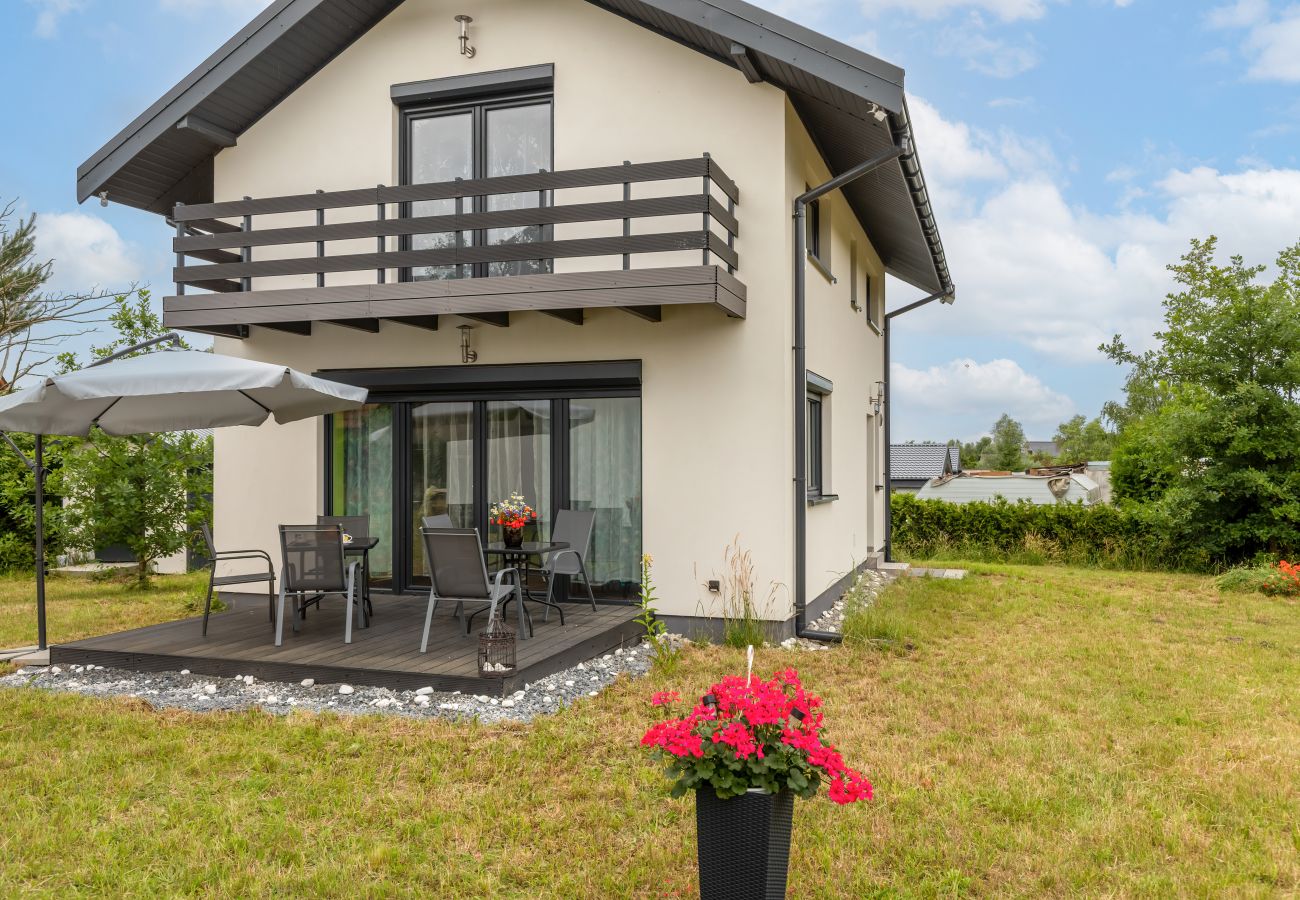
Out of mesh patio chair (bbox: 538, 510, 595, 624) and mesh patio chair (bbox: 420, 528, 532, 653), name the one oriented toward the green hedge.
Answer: mesh patio chair (bbox: 420, 528, 532, 653)

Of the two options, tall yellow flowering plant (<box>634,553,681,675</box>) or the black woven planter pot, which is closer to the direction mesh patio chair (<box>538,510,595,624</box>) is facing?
the black woven planter pot

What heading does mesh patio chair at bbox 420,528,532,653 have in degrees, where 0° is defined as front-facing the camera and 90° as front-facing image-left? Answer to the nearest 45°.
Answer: approximately 225°

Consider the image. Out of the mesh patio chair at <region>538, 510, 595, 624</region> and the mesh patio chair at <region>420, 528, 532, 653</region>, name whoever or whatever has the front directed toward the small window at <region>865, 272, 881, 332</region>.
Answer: the mesh patio chair at <region>420, 528, 532, 653</region>

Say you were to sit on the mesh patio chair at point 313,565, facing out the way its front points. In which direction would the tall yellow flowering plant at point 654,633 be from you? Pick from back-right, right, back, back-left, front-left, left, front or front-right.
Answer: right

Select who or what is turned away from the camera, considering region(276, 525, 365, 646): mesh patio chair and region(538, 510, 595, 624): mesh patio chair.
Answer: region(276, 525, 365, 646): mesh patio chair

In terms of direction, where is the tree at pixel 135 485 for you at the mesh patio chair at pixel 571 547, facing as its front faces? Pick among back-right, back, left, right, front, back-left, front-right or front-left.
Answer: right

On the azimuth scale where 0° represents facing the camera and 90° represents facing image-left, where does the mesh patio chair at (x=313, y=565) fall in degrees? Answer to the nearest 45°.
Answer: approximately 180°

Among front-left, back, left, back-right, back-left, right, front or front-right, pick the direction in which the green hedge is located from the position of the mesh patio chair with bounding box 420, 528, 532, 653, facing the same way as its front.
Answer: front

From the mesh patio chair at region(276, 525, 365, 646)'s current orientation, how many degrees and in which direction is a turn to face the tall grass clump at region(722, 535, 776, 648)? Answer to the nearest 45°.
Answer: approximately 90° to its right

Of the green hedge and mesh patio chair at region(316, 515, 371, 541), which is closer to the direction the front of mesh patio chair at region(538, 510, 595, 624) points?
the mesh patio chair

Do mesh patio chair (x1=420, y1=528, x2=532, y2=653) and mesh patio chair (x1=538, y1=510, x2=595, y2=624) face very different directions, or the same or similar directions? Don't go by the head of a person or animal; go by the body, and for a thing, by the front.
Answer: very different directions

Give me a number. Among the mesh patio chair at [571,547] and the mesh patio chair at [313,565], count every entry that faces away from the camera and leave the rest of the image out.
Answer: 1

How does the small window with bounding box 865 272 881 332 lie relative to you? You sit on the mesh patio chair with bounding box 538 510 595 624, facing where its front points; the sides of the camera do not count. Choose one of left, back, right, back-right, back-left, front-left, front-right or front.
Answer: back

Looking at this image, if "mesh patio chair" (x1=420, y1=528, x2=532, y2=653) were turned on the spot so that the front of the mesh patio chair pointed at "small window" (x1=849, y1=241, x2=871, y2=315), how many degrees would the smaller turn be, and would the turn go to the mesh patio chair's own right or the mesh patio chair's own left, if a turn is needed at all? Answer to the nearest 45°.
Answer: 0° — it already faces it
